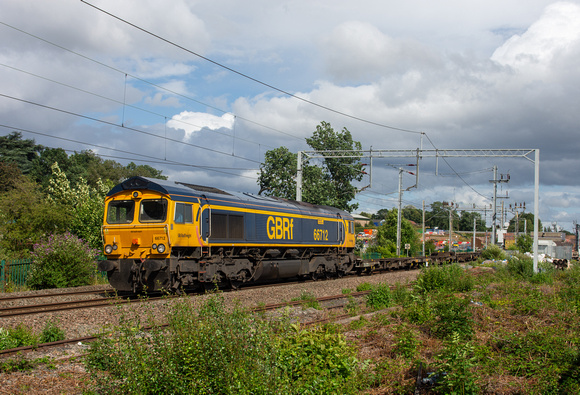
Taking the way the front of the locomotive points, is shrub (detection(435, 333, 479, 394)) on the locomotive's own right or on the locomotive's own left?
on the locomotive's own left

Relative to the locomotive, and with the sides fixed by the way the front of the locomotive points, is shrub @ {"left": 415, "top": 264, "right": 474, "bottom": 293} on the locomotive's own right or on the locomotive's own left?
on the locomotive's own left

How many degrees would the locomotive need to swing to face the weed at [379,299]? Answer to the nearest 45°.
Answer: approximately 135° to its left

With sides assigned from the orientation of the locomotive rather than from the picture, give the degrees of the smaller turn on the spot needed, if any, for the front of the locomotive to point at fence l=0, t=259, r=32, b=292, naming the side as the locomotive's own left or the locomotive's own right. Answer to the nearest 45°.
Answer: approximately 90° to the locomotive's own right

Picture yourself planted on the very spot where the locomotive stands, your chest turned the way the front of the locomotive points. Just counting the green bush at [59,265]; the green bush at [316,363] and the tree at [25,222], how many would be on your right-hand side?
2

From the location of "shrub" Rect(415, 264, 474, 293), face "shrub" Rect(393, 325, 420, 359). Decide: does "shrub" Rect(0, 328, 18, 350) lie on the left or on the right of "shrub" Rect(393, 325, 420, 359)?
right

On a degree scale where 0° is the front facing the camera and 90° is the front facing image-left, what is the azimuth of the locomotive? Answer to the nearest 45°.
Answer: approximately 45°

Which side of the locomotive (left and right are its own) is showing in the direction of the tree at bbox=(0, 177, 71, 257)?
right

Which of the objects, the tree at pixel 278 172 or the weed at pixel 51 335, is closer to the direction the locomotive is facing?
the weed

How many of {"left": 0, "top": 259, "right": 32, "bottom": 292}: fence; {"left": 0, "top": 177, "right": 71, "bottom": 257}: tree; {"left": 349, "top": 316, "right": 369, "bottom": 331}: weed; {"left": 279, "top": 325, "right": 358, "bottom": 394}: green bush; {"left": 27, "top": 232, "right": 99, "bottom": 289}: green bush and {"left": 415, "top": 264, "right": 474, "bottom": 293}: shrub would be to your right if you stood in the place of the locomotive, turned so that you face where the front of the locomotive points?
3

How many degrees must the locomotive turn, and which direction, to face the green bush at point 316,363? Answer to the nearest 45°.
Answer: approximately 45° to its left

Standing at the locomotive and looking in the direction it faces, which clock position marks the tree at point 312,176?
The tree is roughly at 5 o'clock from the locomotive.

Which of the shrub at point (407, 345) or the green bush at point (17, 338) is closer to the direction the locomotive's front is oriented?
the green bush
